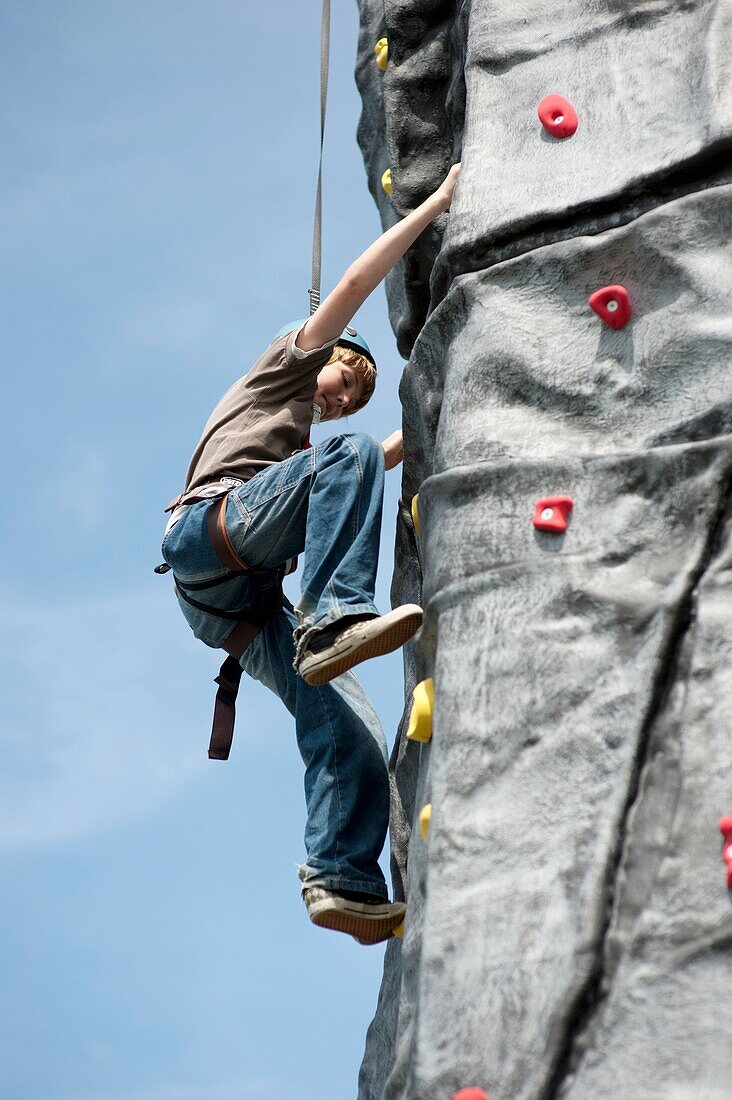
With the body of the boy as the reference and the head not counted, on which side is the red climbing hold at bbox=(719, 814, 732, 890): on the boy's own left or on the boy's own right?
on the boy's own right

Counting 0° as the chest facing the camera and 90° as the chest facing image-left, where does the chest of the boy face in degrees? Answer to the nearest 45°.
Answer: approximately 270°
